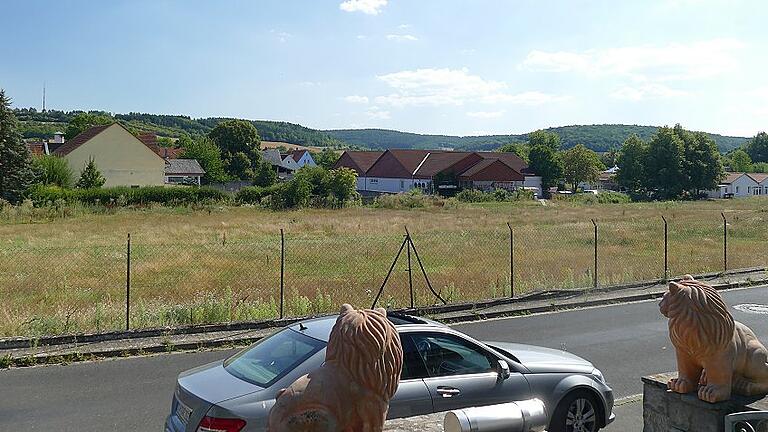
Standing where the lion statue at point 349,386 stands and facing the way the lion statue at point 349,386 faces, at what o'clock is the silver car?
The silver car is roughly at 11 o'clock from the lion statue.

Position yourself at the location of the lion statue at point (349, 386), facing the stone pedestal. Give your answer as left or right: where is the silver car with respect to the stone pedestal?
left

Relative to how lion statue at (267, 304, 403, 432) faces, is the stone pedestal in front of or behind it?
in front

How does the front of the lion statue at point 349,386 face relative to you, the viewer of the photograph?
facing away from the viewer and to the right of the viewer

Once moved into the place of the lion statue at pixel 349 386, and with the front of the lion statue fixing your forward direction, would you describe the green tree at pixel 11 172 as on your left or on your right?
on your left
